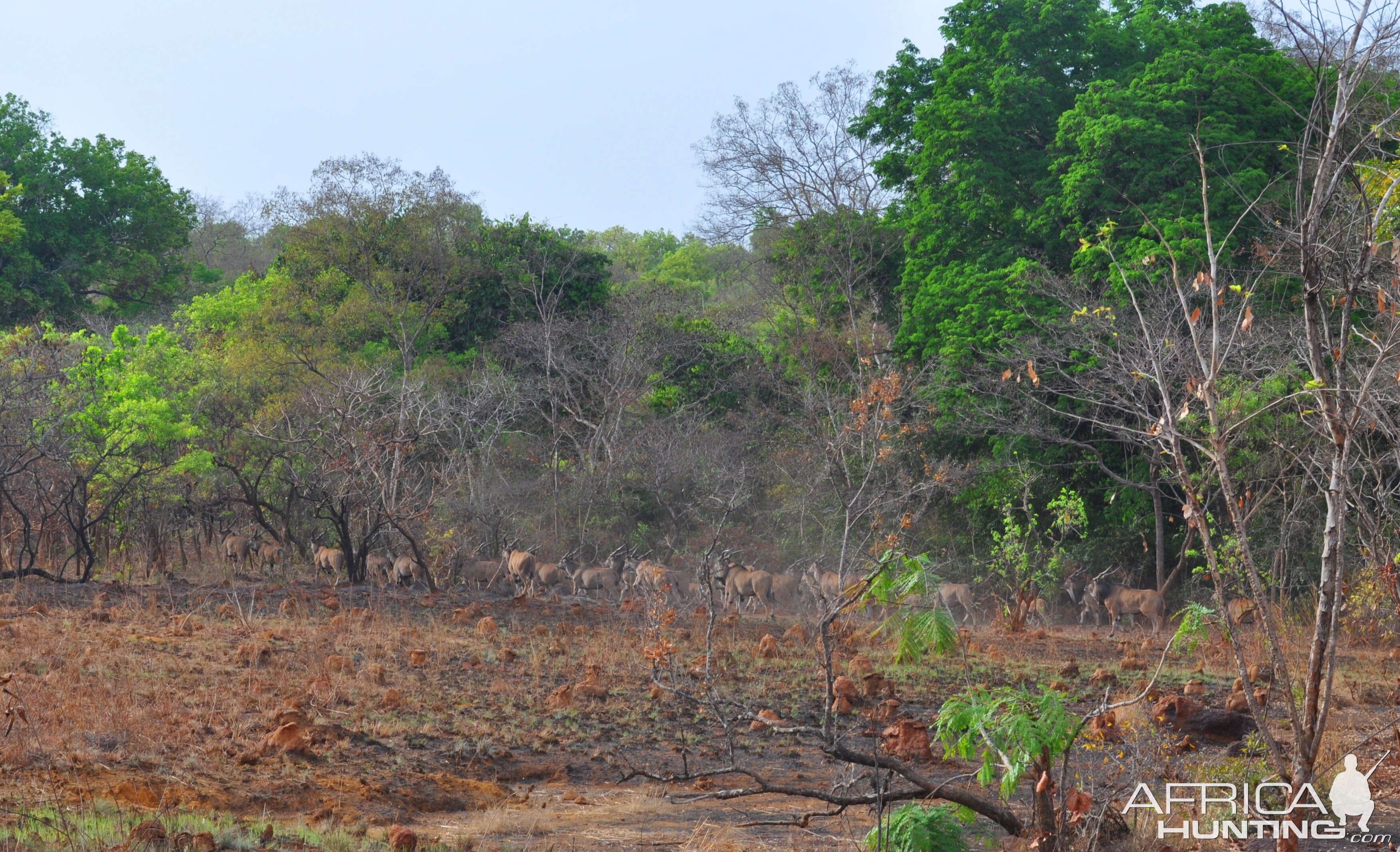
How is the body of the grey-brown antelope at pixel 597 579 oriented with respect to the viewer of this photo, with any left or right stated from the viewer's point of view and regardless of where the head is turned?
facing to the left of the viewer

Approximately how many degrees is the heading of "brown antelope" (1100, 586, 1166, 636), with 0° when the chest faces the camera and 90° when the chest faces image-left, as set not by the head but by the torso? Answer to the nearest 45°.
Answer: approximately 90°

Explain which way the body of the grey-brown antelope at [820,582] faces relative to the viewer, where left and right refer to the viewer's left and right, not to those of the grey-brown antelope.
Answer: facing to the left of the viewer

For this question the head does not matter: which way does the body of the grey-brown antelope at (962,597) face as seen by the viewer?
to the viewer's left

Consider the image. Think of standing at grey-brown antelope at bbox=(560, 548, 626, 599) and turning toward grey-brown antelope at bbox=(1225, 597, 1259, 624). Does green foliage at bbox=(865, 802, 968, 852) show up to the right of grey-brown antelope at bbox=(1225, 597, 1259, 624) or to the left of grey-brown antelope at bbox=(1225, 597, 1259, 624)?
right
